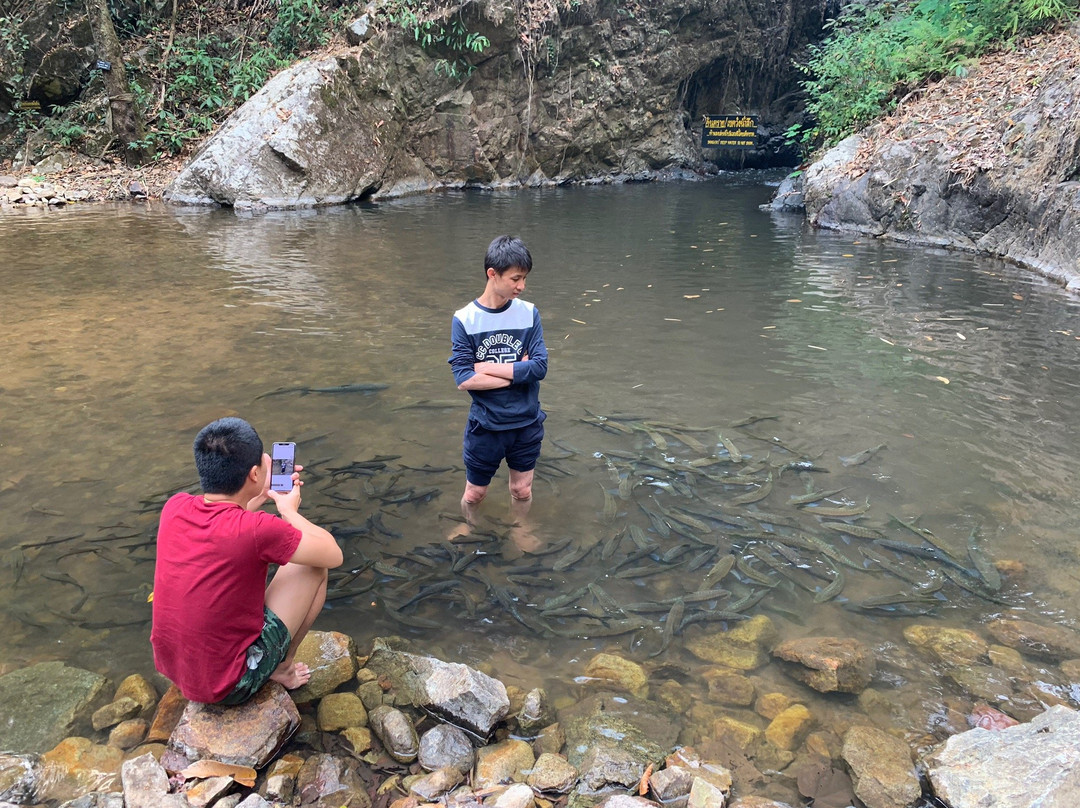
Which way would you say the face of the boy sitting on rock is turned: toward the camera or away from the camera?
away from the camera

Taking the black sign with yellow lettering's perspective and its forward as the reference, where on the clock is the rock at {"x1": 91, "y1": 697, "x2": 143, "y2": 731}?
The rock is roughly at 12 o'clock from the black sign with yellow lettering.

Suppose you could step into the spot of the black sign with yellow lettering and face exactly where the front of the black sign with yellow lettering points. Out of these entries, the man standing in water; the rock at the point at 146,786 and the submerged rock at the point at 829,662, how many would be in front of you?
3

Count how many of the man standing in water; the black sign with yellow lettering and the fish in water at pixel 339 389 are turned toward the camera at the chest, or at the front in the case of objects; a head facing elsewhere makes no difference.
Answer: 2

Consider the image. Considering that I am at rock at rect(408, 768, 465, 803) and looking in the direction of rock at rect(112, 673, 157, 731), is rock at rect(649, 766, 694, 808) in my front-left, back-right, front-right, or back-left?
back-right

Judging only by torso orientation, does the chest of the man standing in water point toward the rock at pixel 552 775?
yes

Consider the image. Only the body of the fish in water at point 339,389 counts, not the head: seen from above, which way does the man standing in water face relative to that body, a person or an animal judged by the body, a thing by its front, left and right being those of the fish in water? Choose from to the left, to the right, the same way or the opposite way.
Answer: to the right

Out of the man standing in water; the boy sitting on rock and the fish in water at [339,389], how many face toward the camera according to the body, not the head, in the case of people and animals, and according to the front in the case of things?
1

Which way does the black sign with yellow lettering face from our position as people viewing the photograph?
facing the viewer

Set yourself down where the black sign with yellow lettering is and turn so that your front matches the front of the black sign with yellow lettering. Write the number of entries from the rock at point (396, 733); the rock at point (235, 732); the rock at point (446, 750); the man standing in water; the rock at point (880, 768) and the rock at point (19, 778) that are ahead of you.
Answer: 6

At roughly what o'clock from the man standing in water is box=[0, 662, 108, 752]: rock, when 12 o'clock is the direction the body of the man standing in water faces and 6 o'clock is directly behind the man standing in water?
The rock is roughly at 2 o'clock from the man standing in water.

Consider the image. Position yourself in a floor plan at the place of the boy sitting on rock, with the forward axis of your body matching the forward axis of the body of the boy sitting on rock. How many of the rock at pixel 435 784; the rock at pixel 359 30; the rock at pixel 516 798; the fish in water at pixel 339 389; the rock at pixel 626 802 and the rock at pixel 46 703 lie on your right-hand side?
3

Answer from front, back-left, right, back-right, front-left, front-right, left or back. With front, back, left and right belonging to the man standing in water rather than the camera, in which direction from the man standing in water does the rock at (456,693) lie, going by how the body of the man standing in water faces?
front

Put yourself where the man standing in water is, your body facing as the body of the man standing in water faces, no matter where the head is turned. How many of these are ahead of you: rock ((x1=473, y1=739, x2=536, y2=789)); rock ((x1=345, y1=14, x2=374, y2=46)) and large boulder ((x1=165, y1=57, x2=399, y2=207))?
1

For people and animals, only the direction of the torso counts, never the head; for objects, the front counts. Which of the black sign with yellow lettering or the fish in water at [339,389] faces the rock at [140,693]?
the black sign with yellow lettering

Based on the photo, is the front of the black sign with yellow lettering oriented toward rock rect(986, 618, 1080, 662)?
yes

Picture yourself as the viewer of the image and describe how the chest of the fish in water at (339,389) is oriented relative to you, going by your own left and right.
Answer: facing to the right of the viewer
